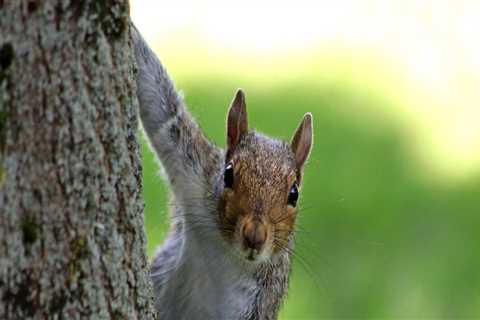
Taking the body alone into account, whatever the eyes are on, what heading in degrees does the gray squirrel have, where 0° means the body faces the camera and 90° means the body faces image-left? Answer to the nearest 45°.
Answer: approximately 0°
